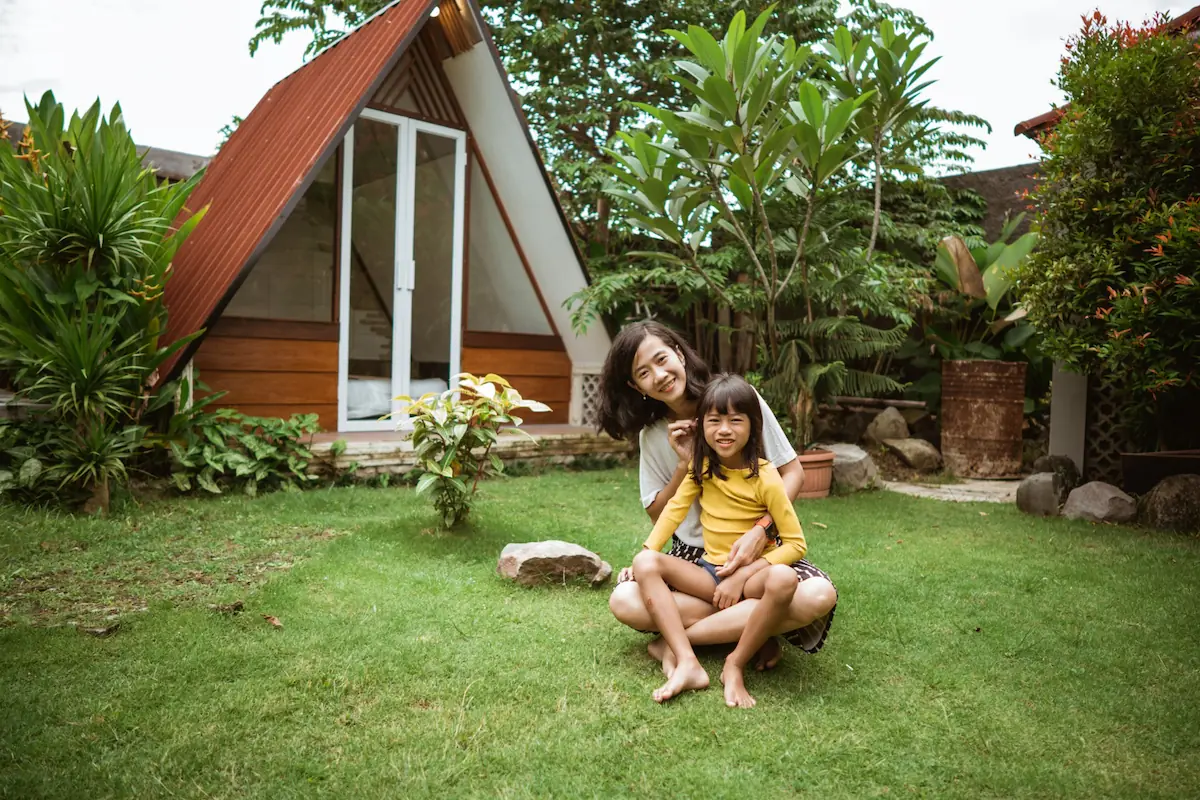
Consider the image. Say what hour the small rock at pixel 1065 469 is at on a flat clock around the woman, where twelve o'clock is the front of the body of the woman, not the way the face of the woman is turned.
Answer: The small rock is roughly at 7 o'clock from the woman.

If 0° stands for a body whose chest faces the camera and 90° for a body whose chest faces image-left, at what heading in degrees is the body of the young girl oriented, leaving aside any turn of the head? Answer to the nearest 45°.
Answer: approximately 0°

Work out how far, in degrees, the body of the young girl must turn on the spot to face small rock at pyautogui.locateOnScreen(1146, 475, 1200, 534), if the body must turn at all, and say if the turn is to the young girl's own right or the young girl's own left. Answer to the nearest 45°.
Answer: approximately 135° to the young girl's own left

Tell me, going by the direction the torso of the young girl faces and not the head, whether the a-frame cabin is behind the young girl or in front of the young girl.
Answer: behind

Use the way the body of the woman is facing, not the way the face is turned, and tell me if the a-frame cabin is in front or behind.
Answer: behind

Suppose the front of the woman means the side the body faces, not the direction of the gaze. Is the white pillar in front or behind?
behind
